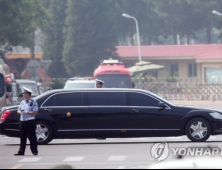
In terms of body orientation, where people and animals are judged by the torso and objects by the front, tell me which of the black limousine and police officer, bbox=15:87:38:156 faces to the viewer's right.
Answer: the black limousine

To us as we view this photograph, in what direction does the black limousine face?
facing to the right of the viewer

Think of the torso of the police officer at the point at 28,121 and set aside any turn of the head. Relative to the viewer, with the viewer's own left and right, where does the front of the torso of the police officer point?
facing the viewer and to the left of the viewer

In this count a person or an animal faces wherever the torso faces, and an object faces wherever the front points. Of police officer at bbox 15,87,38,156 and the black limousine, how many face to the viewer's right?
1

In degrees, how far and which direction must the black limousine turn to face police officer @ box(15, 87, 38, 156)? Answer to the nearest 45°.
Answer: approximately 135° to its right

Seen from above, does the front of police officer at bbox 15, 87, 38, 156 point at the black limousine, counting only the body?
no
